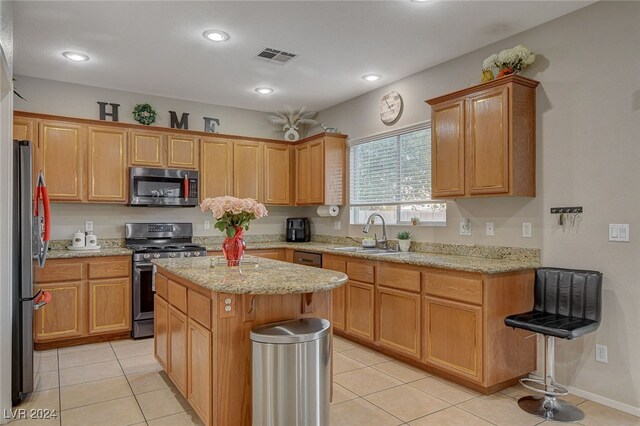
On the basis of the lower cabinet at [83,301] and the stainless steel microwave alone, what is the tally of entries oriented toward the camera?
2

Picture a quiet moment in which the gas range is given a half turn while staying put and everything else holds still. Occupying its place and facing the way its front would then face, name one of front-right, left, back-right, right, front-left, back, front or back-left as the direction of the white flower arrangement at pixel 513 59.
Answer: back-right

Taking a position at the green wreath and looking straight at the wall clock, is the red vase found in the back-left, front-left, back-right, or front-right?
front-right

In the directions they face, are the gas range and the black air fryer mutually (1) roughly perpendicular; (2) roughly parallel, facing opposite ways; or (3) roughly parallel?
roughly parallel

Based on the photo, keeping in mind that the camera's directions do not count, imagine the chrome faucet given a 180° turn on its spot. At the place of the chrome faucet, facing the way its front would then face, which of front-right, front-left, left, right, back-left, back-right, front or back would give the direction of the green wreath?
back-left

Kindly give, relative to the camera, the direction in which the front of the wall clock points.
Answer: facing the viewer and to the left of the viewer

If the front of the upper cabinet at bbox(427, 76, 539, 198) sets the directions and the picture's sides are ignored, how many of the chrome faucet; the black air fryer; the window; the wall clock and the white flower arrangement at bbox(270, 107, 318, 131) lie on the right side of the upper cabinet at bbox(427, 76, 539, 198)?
5

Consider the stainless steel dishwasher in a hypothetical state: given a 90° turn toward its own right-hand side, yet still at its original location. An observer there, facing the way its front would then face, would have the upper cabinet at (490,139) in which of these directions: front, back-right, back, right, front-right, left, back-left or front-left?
back

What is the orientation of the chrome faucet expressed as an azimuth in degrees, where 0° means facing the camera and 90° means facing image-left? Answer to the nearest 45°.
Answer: approximately 45°

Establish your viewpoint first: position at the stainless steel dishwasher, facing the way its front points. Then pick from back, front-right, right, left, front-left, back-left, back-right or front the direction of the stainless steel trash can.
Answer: front-left

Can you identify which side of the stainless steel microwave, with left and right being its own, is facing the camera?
front

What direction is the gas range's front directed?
toward the camera

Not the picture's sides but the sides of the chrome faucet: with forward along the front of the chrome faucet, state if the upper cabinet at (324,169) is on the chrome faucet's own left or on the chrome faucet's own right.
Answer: on the chrome faucet's own right

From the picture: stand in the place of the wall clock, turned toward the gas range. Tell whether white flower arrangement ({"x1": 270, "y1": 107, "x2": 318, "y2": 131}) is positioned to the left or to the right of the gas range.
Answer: right

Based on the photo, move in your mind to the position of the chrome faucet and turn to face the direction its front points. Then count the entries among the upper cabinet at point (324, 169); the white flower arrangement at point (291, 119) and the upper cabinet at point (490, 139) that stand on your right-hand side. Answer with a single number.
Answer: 2

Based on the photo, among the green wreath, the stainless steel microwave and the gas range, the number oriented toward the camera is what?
3

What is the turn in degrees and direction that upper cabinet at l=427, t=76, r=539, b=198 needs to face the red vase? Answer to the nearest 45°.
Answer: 0° — it already faces it
